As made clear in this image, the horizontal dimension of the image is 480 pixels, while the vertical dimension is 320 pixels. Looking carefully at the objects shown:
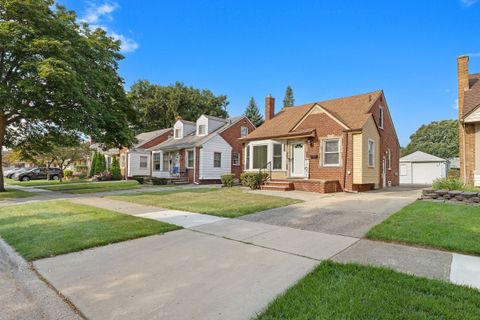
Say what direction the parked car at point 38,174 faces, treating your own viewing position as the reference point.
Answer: facing to the left of the viewer

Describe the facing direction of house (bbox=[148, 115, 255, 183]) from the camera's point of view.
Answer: facing the viewer and to the left of the viewer

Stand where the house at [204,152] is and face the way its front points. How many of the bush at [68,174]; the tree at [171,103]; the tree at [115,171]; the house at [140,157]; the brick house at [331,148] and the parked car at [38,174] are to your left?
1

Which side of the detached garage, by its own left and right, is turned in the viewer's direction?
front

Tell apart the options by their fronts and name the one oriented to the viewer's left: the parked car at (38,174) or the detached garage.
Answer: the parked car

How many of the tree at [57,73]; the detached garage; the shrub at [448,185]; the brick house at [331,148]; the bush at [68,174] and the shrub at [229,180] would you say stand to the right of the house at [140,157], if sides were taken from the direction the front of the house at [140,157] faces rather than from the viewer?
1

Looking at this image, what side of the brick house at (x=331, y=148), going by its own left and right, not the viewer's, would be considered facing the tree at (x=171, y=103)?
right

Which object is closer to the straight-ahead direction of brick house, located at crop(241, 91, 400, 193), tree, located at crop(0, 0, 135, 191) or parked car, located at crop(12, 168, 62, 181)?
the tree

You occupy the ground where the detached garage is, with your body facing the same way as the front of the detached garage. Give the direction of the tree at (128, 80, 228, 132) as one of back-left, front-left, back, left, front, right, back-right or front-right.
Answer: right

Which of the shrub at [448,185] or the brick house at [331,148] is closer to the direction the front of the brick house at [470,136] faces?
the shrub
